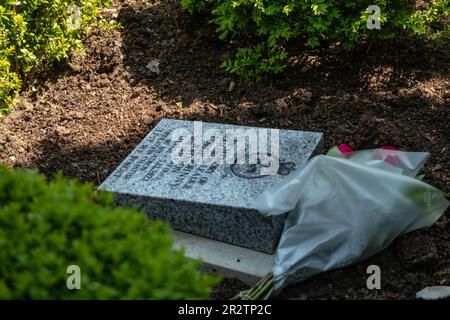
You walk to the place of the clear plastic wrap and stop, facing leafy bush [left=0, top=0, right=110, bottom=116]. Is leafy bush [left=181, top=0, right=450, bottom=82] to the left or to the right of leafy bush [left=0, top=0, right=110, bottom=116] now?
right

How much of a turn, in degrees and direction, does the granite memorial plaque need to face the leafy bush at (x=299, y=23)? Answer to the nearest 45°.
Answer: approximately 90° to its right
